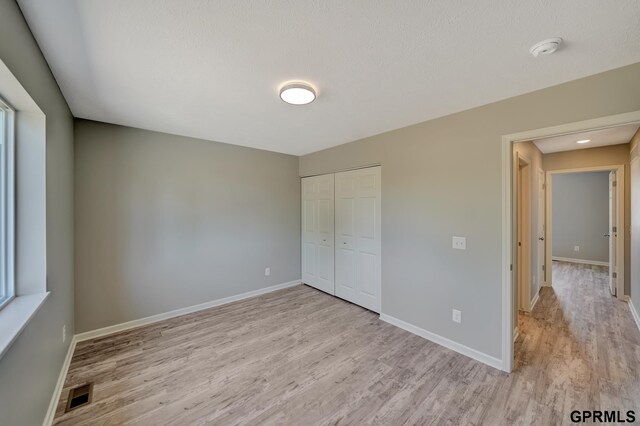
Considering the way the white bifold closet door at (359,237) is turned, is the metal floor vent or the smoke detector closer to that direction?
the metal floor vent

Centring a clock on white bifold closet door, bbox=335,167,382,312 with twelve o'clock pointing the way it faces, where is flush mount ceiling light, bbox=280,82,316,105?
The flush mount ceiling light is roughly at 11 o'clock from the white bifold closet door.

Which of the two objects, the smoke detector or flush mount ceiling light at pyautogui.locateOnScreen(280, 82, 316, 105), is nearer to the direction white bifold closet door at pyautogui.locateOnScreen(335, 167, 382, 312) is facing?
the flush mount ceiling light

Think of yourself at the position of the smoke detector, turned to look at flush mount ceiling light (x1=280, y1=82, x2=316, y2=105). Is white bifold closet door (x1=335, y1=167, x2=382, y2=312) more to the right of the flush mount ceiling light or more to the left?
right

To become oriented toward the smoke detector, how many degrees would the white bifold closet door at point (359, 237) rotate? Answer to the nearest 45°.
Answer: approximately 90° to its left

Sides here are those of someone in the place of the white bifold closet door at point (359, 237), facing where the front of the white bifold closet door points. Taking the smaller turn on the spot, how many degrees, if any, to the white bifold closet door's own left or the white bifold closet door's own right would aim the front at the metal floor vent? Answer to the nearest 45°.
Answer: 0° — it already faces it

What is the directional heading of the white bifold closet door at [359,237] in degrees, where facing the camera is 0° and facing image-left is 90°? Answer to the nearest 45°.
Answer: approximately 45°
